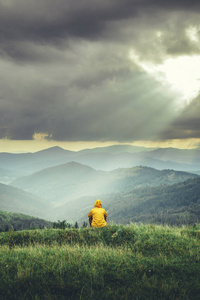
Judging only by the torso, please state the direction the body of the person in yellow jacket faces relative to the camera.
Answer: away from the camera
